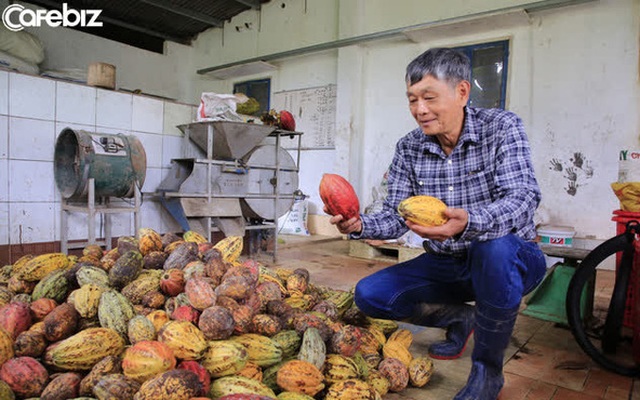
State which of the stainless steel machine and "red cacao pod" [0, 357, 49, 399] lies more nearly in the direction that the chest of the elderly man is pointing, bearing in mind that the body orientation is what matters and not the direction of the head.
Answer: the red cacao pod

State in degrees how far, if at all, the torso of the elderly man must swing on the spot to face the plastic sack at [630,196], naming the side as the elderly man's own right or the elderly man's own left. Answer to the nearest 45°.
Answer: approximately 180°

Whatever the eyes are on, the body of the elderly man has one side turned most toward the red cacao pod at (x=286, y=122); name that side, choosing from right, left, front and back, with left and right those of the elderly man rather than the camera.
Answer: right

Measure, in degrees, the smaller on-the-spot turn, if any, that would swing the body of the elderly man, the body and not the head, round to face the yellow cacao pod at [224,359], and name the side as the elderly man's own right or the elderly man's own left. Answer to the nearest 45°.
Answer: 0° — they already face it

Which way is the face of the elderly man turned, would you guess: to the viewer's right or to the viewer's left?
to the viewer's left

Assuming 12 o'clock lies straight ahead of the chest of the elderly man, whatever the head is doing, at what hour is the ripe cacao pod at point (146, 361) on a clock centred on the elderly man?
The ripe cacao pod is roughly at 12 o'clock from the elderly man.

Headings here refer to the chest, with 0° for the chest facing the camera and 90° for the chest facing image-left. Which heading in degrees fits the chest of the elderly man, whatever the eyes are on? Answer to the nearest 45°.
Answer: approximately 45°
